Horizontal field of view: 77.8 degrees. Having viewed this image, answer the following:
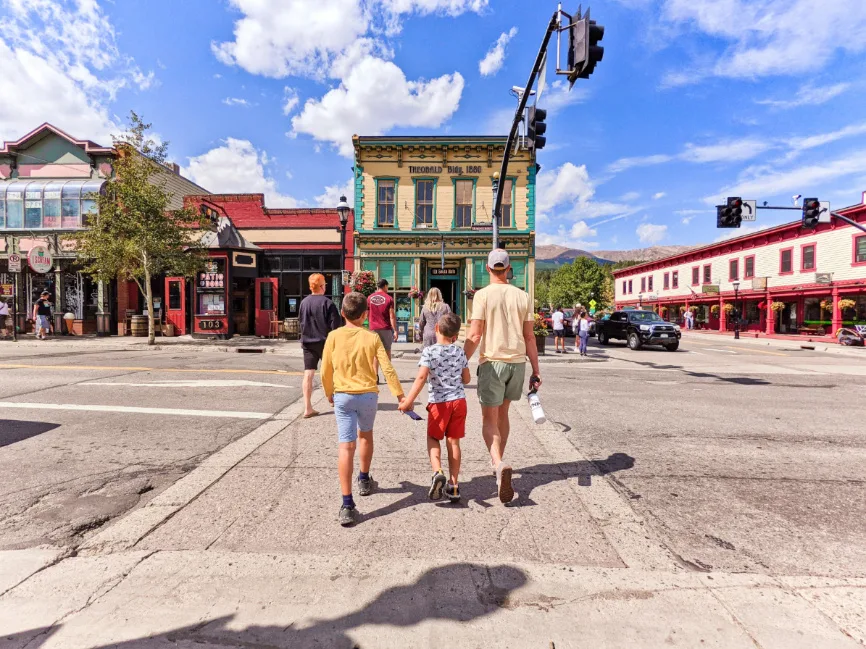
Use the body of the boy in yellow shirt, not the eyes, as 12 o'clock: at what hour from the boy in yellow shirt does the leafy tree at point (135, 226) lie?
The leafy tree is roughly at 11 o'clock from the boy in yellow shirt.

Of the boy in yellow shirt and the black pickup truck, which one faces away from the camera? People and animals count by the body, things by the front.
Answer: the boy in yellow shirt

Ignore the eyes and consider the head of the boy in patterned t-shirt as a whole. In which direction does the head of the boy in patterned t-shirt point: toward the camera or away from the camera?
away from the camera

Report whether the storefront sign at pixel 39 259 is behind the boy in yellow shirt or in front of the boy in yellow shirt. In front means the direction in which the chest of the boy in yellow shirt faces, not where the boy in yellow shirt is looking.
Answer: in front

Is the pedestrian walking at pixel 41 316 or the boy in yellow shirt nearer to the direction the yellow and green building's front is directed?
the boy in yellow shirt

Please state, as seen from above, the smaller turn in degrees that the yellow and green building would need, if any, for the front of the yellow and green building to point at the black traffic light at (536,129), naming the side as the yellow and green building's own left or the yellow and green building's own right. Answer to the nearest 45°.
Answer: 0° — it already faces it

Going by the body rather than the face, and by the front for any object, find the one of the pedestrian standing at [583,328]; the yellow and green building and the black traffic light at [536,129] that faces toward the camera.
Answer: the yellow and green building

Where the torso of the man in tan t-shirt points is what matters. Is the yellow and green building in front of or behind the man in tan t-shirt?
in front

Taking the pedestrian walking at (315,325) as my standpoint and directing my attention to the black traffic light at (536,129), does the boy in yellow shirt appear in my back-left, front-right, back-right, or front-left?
back-right

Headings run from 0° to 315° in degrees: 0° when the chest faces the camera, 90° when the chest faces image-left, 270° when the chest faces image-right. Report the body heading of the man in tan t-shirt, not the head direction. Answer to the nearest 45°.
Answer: approximately 180°

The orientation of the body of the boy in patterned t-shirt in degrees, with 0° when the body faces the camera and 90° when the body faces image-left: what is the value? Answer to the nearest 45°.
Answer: approximately 180°

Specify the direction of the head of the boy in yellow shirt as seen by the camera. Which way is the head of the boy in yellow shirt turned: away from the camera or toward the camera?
away from the camera

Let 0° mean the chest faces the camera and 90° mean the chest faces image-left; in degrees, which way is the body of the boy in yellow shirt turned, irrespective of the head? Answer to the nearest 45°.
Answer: approximately 180°
